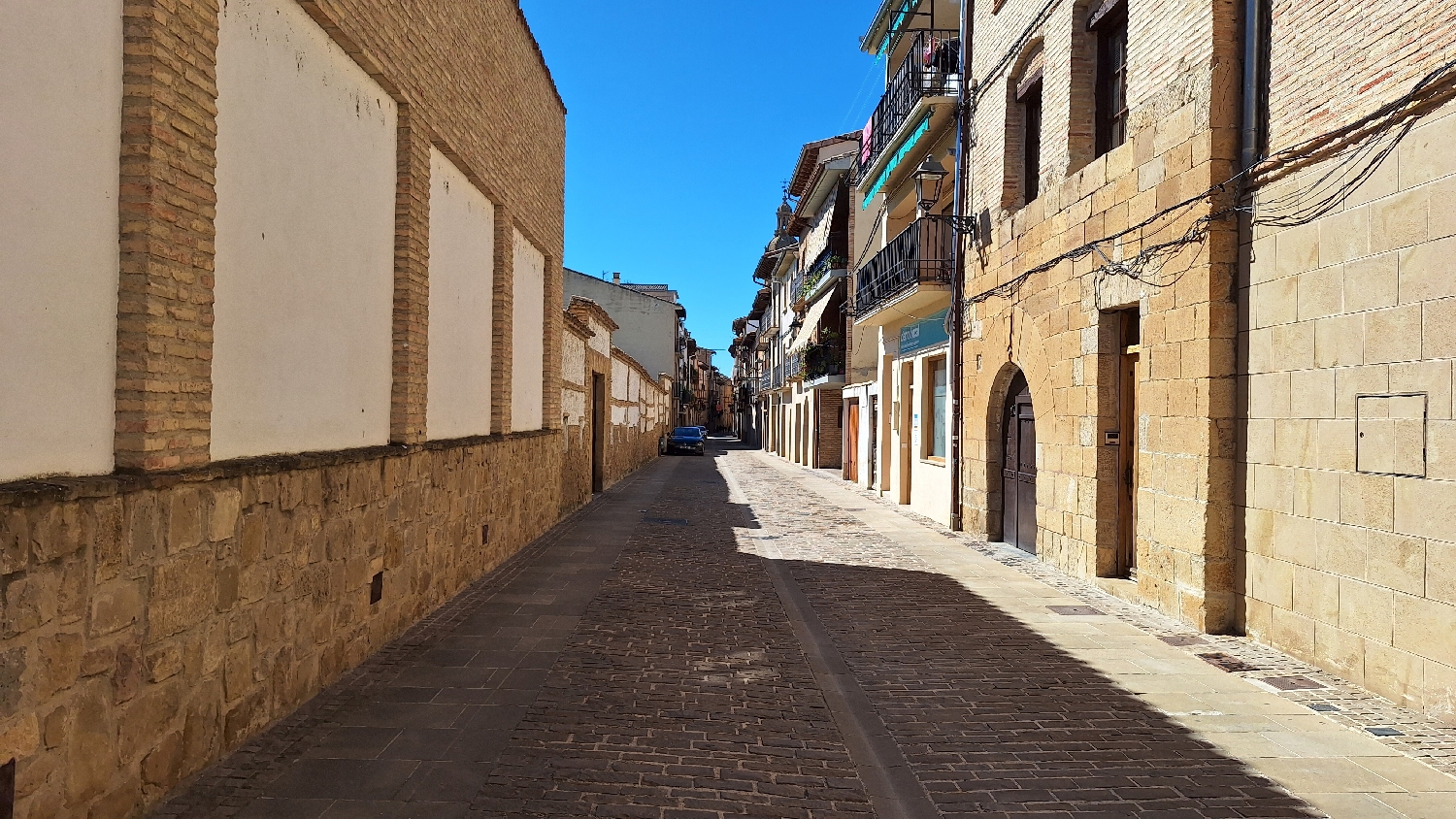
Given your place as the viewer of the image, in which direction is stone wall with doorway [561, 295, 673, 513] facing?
facing to the right of the viewer

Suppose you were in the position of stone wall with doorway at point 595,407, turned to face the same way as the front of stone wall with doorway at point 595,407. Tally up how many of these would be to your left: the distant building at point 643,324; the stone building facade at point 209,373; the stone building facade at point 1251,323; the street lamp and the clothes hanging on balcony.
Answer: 1

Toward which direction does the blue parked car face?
toward the camera

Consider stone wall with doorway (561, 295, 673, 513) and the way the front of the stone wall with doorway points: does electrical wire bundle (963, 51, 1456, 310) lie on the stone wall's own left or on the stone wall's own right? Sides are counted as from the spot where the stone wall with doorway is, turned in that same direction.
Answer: on the stone wall's own right

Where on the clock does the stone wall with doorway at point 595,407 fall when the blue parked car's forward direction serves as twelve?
The stone wall with doorway is roughly at 12 o'clock from the blue parked car.

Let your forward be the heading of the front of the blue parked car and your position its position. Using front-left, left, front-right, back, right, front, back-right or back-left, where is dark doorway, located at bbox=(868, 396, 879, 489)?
front

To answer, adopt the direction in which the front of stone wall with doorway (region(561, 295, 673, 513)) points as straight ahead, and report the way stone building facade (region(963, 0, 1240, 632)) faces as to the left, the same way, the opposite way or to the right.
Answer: the opposite way

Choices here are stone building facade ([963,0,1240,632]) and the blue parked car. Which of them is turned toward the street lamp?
the blue parked car

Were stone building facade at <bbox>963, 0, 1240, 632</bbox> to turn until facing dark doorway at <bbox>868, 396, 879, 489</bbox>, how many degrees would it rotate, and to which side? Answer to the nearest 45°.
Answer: approximately 90° to its right

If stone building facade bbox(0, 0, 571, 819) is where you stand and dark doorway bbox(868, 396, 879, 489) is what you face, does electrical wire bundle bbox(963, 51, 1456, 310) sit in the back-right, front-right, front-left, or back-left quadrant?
front-right

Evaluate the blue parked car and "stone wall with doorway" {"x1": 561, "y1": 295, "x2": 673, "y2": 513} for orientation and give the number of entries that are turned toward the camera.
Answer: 1

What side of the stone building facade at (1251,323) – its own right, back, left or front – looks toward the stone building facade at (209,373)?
front

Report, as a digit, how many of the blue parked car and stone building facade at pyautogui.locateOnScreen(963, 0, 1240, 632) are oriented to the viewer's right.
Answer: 0

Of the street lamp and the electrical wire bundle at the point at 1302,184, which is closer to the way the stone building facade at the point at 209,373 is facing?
the electrical wire bundle

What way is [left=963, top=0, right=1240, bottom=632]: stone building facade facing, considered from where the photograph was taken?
facing the viewer and to the left of the viewer
